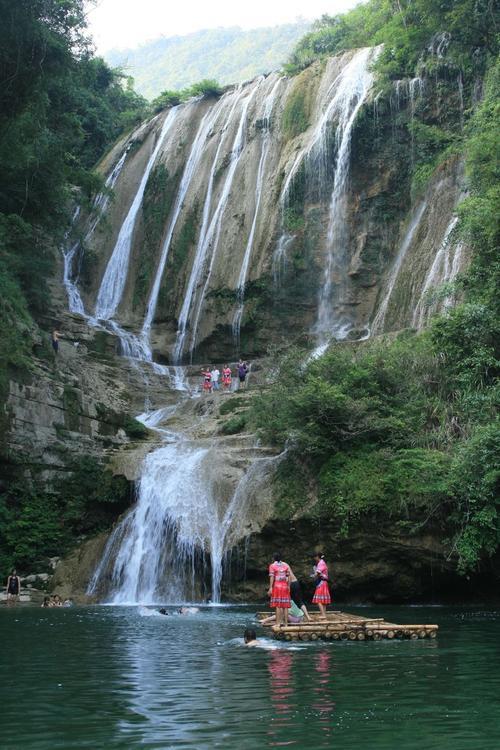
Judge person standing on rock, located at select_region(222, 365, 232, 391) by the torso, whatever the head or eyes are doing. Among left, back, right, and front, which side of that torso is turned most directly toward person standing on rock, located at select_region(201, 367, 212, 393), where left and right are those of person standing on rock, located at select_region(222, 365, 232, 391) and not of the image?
right

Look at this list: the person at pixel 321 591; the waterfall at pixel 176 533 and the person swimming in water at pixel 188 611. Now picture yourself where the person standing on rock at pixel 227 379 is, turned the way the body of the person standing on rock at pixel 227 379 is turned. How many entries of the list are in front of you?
3

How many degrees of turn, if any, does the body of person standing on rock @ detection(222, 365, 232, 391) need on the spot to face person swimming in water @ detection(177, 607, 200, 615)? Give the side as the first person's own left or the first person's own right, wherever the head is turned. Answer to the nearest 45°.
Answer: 0° — they already face them

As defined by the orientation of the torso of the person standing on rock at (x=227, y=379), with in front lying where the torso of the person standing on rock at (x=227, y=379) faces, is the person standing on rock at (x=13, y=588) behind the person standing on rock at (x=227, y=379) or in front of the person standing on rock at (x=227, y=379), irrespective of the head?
in front

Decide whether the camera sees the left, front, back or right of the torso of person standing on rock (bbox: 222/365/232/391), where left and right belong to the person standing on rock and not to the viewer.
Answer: front

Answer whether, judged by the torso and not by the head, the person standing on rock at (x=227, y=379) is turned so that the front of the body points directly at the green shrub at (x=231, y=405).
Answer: yes

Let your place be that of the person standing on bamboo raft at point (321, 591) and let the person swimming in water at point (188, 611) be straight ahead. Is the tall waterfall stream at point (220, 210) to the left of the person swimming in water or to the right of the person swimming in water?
right

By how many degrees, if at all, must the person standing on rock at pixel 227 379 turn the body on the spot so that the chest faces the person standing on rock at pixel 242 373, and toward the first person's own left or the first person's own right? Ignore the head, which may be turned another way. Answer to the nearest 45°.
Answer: approximately 90° to the first person's own left

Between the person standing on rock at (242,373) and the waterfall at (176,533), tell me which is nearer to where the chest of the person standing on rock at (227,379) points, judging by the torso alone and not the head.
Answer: the waterfall

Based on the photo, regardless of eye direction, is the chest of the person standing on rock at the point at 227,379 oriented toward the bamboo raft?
yes

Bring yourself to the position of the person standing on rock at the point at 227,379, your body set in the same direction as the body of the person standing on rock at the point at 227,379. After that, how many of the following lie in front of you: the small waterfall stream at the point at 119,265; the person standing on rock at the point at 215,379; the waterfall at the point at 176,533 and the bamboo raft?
2

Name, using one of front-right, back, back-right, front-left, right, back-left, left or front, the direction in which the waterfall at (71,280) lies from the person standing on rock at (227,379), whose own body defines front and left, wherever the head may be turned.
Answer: back-right

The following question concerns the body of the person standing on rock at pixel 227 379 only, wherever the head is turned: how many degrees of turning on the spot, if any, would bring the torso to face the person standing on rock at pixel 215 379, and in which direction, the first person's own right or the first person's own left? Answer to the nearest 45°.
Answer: approximately 135° to the first person's own right

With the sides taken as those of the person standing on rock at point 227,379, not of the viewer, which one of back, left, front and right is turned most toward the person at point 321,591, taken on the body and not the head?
front
